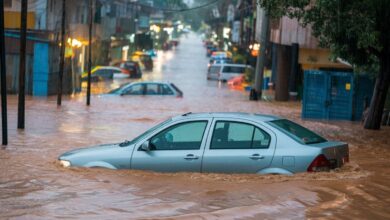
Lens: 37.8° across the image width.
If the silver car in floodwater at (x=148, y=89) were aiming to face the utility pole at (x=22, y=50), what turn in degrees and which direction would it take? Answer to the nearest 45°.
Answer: approximately 90° to its left

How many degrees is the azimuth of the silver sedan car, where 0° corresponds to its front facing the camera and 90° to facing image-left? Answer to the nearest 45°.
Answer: approximately 90°

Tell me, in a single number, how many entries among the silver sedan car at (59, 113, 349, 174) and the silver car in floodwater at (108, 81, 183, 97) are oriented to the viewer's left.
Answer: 2

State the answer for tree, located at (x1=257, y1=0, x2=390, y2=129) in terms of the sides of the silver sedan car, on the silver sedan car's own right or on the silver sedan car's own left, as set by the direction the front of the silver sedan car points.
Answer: on the silver sedan car's own right

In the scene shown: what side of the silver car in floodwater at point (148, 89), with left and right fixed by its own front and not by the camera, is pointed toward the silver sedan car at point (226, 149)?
left

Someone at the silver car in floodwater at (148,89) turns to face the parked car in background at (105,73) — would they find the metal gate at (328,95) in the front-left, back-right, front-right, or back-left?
back-right

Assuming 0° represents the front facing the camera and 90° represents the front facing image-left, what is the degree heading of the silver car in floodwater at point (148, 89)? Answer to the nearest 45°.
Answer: approximately 90°

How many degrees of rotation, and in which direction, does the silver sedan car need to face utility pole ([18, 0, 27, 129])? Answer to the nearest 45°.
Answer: approximately 45° to its right
